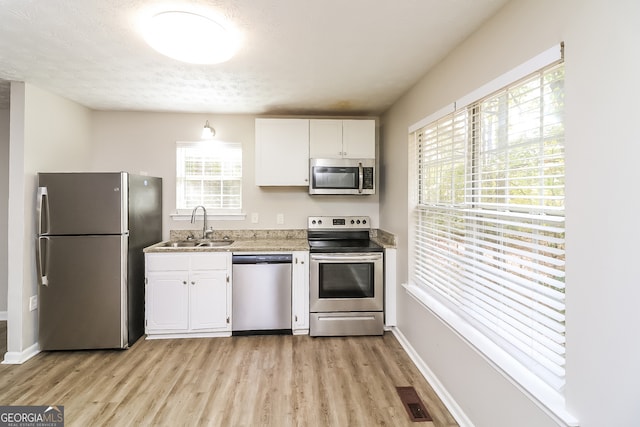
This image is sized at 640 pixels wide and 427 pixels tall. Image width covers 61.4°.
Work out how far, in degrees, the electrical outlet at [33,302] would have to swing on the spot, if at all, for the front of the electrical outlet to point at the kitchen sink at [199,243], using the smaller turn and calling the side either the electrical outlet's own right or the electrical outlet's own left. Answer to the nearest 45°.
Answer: approximately 45° to the electrical outlet's own left

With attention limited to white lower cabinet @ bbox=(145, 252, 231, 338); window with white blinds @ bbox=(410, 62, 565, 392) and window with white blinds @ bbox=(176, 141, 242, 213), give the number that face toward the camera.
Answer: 2

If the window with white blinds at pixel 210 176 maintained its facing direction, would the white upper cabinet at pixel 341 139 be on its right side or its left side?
on its left

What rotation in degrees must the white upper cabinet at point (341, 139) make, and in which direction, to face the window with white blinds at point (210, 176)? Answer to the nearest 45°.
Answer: approximately 90° to its right

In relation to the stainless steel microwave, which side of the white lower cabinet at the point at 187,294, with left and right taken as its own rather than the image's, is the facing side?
left

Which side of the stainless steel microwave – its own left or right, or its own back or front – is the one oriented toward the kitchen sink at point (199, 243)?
right

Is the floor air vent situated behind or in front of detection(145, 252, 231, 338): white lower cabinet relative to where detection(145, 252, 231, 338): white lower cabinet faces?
in front

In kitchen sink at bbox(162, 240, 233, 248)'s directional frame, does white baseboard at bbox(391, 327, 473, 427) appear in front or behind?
in front
